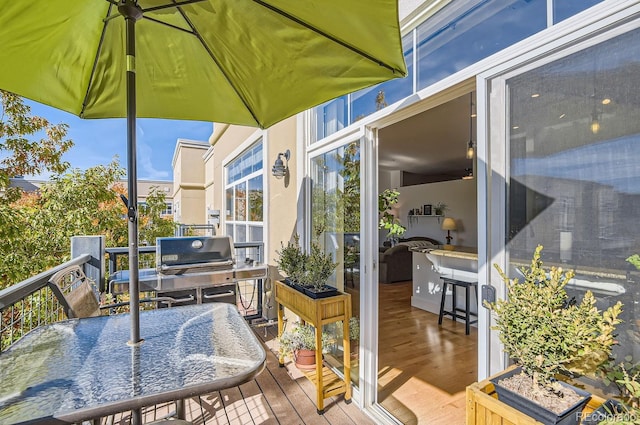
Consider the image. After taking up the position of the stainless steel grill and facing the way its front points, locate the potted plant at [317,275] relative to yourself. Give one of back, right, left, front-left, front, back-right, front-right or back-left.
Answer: front-left

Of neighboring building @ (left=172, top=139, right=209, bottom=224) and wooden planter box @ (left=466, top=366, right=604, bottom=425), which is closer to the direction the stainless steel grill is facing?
the wooden planter box

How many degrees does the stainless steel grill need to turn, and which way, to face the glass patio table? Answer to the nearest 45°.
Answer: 0° — it already faces it

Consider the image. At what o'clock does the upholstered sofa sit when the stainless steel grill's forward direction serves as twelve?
The upholstered sofa is roughly at 8 o'clock from the stainless steel grill.

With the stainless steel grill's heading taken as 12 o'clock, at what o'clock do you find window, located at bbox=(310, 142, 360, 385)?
The window is roughly at 10 o'clock from the stainless steel grill.

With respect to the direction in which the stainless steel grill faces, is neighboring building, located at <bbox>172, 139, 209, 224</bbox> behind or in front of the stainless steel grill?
behind

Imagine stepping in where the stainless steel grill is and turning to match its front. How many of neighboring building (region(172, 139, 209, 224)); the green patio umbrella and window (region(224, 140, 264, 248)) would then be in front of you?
1

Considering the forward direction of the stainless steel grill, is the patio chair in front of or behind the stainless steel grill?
in front

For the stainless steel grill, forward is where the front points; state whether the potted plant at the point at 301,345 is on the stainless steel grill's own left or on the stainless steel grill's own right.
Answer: on the stainless steel grill's own left

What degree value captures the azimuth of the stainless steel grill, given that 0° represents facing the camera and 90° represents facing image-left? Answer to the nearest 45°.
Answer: approximately 0°

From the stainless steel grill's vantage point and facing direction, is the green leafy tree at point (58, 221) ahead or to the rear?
to the rear
